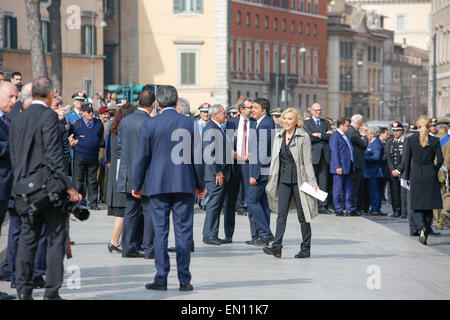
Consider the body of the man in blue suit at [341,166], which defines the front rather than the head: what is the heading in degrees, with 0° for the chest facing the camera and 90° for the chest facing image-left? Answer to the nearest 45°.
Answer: approximately 315°

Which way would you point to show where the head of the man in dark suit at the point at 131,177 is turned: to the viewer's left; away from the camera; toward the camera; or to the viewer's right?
away from the camera

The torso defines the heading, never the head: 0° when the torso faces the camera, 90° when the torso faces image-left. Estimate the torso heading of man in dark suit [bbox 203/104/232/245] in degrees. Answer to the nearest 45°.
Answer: approximately 270°

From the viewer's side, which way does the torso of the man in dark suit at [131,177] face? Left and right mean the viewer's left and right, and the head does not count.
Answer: facing away from the viewer and to the right of the viewer

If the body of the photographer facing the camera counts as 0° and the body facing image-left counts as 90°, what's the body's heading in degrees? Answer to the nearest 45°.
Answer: approximately 225°

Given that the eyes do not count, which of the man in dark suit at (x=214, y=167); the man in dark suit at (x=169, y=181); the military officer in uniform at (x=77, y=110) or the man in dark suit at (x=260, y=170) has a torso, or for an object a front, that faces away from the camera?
the man in dark suit at (x=169, y=181)

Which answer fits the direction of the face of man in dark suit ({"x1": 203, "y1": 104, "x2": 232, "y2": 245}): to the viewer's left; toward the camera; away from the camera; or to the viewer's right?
to the viewer's right
